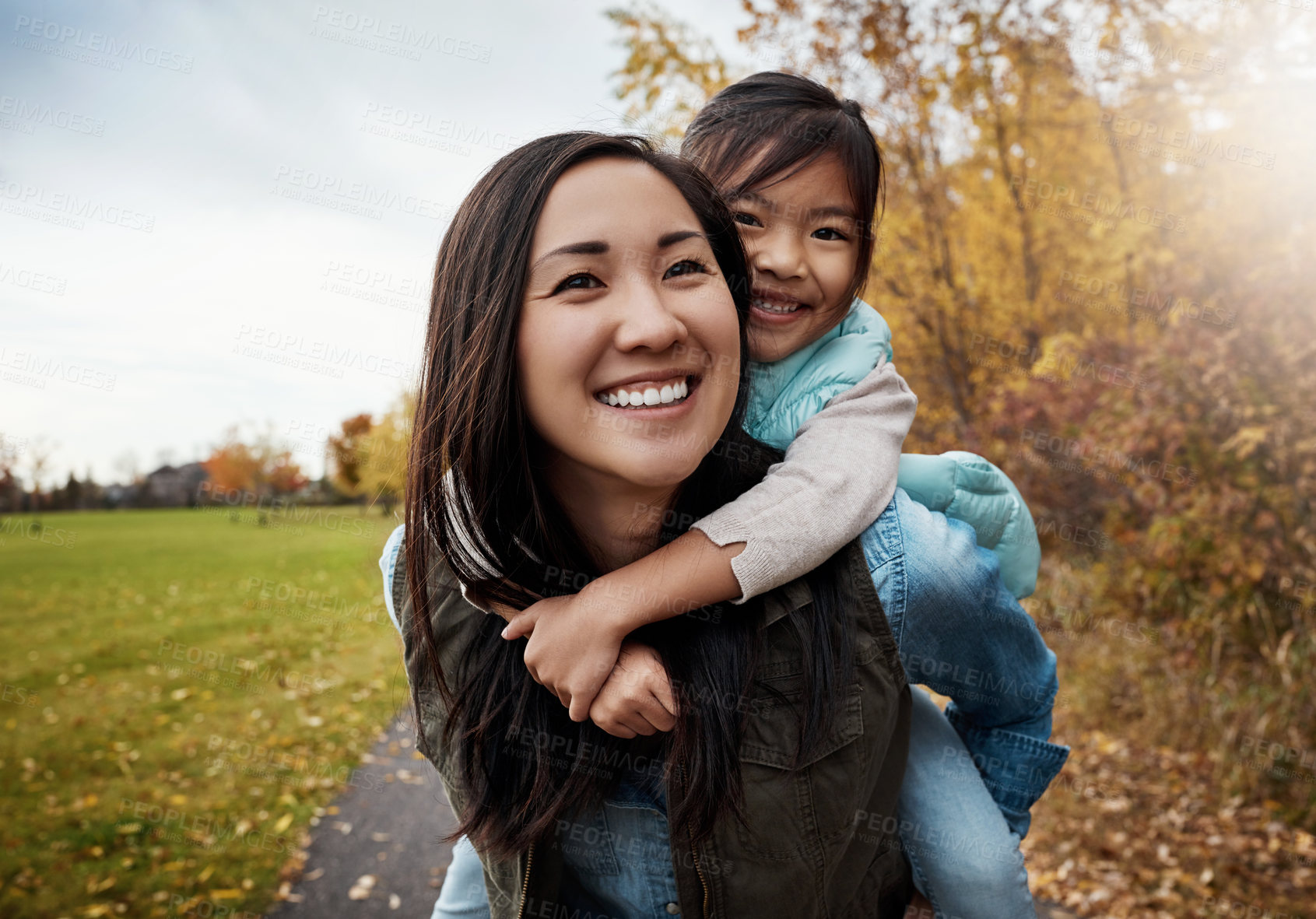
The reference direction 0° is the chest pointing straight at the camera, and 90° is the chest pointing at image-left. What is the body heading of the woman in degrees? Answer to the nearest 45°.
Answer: approximately 0°

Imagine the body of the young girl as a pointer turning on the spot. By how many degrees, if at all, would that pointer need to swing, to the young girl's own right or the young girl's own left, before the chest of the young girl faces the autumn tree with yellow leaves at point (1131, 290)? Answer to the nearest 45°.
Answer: approximately 180°

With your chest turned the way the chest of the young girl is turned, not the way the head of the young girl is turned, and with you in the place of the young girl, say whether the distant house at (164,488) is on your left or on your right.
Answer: on your right

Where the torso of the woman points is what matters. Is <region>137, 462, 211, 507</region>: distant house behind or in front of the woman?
behind
